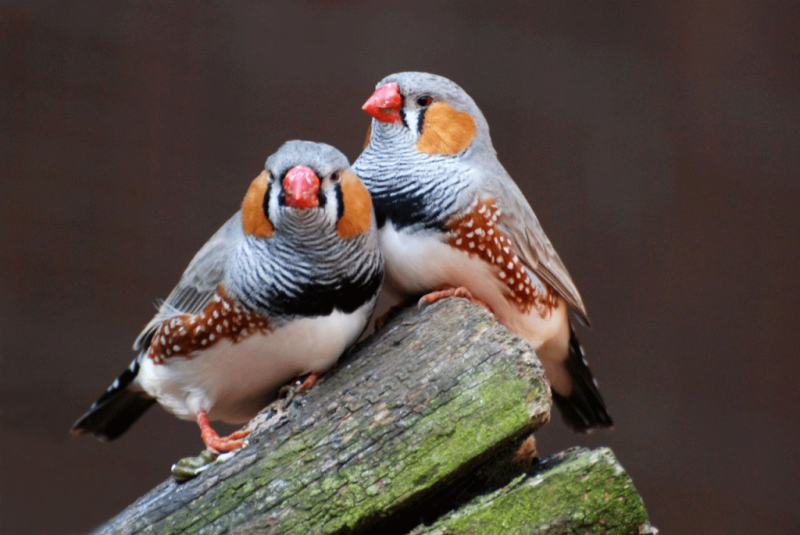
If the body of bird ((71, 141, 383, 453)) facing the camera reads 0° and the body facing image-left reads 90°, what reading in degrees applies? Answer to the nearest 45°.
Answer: approximately 315°

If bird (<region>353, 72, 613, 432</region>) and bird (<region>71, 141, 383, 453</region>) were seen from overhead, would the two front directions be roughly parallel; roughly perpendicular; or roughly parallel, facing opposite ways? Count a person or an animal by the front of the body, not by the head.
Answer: roughly perpendicular

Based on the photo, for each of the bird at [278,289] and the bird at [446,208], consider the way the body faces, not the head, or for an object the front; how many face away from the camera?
0
